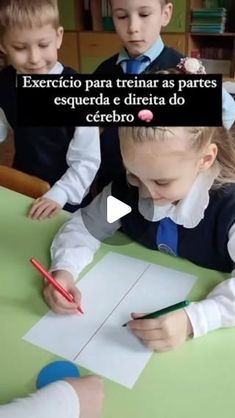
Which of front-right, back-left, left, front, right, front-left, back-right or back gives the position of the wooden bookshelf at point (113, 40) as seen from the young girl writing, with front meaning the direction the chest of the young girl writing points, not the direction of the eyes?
back-right

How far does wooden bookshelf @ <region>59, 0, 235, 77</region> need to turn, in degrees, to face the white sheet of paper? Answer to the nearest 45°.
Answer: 0° — it already faces it

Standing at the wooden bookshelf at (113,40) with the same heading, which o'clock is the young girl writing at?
The young girl writing is roughly at 12 o'clock from the wooden bookshelf.

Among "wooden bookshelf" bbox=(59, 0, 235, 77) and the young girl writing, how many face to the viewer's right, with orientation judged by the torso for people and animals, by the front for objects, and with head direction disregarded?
0

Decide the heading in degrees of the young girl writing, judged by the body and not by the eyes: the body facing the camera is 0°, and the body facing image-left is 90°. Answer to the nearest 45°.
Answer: approximately 45°

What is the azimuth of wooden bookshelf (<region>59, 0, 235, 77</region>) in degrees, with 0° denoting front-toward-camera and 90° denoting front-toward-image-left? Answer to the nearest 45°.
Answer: approximately 0°

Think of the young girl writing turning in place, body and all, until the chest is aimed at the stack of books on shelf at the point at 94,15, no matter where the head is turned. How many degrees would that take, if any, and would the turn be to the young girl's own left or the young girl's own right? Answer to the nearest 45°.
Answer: approximately 135° to the young girl's own right

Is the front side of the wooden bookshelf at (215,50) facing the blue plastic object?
yes

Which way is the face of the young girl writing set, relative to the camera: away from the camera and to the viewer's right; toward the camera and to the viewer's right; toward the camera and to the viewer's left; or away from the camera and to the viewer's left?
toward the camera and to the viewer's left

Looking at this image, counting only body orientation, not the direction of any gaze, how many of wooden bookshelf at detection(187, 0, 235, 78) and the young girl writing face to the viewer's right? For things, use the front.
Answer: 0

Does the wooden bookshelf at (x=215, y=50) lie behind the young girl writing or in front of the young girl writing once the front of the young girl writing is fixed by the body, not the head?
behind
